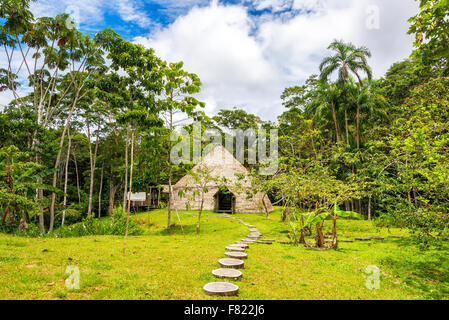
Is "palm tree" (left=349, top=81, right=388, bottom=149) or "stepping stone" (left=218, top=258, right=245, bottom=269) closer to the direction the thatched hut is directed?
the stepping stone

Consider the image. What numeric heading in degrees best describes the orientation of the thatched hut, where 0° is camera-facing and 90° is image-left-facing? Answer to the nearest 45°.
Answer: approximately 0°

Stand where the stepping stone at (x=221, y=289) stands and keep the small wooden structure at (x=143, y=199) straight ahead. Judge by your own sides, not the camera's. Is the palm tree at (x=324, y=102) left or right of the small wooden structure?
right

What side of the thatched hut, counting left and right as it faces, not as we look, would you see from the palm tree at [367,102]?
left

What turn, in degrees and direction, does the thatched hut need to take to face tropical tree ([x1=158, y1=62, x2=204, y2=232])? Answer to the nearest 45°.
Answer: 0° — it already faces it

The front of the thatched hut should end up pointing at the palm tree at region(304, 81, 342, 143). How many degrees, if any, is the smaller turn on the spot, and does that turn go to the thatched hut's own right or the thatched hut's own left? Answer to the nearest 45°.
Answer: approximately 90° to the thatched hut's own left

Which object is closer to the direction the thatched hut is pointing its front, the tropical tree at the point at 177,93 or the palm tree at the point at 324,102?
the tropical tree
